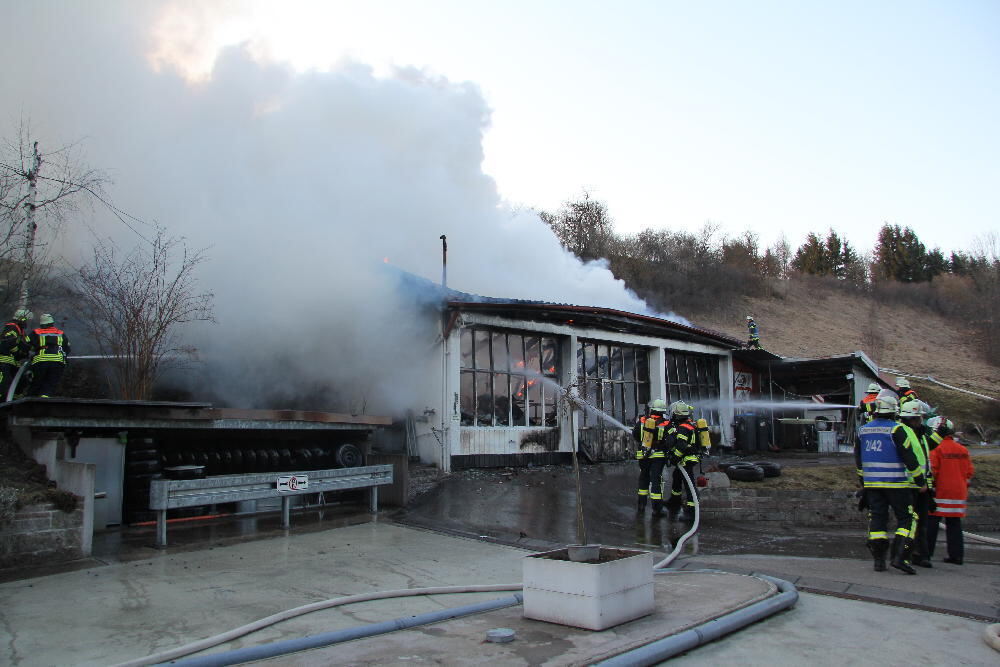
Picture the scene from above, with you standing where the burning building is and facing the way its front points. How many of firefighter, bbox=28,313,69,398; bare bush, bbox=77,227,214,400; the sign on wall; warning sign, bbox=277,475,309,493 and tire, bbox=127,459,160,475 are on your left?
1

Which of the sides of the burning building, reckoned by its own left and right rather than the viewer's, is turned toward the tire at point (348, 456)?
right

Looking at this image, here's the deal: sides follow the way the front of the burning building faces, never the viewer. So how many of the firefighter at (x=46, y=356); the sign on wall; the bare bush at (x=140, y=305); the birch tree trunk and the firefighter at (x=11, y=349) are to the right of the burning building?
4

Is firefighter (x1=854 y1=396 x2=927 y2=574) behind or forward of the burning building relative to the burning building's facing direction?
forward

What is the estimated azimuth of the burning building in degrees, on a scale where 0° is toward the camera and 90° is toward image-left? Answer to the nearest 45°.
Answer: approximately 315°

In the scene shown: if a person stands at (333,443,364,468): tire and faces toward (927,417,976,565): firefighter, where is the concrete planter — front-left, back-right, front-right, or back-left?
front-right

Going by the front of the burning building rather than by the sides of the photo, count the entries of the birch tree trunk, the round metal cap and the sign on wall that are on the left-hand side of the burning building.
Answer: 1

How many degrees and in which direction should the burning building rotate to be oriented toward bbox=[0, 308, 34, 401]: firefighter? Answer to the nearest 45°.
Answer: approximately 90° to its right

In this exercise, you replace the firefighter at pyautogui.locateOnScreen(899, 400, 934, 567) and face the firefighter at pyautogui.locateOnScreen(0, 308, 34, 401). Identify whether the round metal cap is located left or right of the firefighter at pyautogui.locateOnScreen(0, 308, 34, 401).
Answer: left

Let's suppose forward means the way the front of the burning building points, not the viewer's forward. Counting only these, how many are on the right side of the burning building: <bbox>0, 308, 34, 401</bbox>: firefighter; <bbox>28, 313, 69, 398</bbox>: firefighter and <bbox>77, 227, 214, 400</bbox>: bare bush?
3

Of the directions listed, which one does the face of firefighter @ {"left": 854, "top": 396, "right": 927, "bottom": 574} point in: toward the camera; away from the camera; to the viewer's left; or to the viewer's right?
away from the camera

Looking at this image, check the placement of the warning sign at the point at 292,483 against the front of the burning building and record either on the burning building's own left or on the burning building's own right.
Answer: on the burning building's own right

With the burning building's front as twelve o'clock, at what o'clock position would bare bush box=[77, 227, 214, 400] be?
The bare bush is roughly at 3 o'clock from the burning building.

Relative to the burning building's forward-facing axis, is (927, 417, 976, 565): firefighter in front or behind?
in front

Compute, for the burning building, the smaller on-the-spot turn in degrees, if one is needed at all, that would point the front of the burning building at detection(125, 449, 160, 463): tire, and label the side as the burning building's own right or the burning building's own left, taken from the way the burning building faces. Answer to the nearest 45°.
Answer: approximately 90° to the burning building's own right

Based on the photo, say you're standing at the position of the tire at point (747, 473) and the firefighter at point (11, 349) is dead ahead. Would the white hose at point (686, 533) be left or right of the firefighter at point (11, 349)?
left

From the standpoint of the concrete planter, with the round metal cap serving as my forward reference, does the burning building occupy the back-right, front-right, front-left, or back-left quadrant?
back-right
